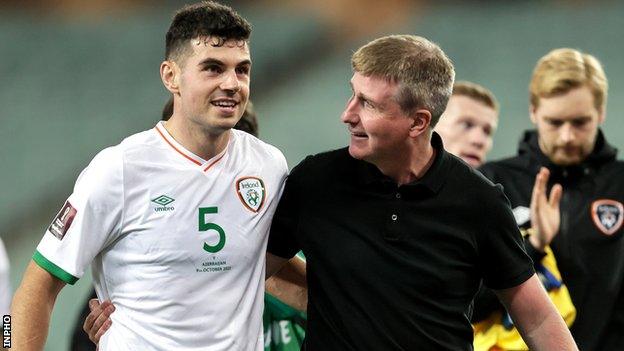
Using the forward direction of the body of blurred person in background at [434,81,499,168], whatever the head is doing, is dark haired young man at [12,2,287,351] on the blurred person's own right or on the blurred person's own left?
on the blurred person's own right

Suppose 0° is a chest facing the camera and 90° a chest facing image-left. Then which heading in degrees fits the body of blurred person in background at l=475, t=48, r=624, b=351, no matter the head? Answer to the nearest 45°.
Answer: approximately 0°

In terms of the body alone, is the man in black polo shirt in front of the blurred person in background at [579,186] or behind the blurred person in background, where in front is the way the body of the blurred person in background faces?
in front

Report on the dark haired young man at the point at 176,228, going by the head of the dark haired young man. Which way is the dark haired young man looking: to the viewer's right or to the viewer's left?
to the viewer's right

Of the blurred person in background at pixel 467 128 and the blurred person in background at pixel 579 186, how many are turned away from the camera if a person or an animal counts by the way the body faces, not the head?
0

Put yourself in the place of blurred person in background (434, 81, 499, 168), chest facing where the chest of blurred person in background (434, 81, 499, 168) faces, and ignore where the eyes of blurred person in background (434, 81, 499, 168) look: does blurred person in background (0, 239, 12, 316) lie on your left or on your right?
on your right

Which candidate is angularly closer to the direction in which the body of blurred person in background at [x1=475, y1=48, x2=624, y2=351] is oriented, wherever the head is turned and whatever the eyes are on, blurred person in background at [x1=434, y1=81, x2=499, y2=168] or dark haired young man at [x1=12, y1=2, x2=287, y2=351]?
the dark haired young man

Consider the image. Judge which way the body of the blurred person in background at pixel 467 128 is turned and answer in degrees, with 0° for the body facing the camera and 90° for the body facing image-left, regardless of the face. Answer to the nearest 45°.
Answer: approximately 315°

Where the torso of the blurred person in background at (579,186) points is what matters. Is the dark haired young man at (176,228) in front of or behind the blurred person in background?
in front

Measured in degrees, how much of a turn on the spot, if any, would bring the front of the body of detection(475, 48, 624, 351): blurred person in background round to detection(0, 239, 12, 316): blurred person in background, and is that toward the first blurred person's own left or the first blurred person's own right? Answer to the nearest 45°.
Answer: approximately 45° to the first blurred person's own right
